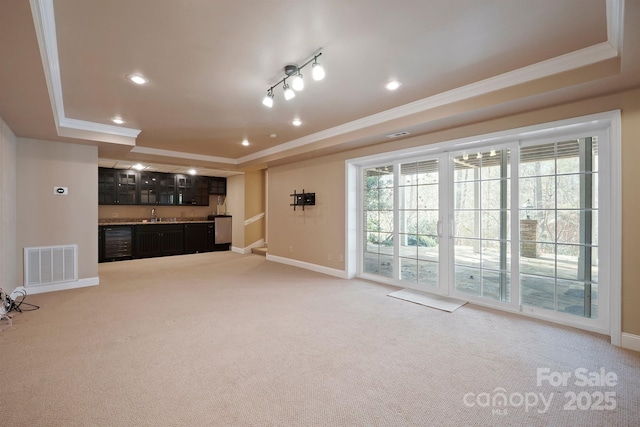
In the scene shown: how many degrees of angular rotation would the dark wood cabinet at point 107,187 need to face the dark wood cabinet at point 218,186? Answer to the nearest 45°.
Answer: approximately 90° to its left

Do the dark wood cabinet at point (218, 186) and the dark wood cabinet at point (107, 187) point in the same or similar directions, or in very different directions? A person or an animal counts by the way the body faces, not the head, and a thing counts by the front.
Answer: same or similar directions

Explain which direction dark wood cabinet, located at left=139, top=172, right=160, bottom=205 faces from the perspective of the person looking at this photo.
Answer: facing the viewer

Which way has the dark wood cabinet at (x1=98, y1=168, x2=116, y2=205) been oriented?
toward the camera

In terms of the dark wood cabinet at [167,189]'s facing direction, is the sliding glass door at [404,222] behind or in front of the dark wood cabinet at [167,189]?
in front

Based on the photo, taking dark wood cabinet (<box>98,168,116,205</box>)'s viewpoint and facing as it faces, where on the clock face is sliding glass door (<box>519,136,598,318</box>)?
The sliding glass door is roughly at 11 o'clock from the dark wood cabinet.

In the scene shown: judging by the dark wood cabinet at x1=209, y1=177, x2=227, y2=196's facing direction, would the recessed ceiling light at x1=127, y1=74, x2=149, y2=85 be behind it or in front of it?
in front

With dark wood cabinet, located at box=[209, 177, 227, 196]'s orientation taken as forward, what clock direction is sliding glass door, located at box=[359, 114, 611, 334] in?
The sliding glass door is roughly at 11 o'clock from the dark wood cabinet.

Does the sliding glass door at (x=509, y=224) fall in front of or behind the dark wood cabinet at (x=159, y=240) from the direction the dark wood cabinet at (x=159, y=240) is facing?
in front

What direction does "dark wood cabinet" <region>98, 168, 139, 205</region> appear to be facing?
toward the camera

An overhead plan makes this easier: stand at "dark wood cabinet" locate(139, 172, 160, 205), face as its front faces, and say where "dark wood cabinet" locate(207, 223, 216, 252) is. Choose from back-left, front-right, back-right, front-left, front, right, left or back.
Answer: left

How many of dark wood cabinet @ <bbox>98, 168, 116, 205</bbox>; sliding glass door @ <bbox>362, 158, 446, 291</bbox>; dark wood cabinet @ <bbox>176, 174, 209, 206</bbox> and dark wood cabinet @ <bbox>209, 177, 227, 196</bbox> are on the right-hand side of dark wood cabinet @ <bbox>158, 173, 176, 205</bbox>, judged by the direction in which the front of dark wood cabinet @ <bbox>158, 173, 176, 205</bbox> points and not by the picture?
1

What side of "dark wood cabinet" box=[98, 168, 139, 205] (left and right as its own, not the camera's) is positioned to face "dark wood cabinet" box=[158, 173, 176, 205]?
left

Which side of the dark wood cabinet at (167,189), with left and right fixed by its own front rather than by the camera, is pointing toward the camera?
front

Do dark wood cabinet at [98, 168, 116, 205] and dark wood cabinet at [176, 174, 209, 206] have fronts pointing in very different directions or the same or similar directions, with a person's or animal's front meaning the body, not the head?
same or similar directions

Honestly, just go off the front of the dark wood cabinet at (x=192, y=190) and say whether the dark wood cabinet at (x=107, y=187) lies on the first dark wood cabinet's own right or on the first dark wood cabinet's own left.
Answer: on the first dark wood cabinet's own right

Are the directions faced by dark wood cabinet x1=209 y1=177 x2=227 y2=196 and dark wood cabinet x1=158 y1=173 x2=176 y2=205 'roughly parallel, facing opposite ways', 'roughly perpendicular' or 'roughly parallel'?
roughly parallel

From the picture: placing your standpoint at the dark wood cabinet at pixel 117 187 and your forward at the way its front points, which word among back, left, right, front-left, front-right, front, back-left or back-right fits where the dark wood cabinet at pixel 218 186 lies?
left
